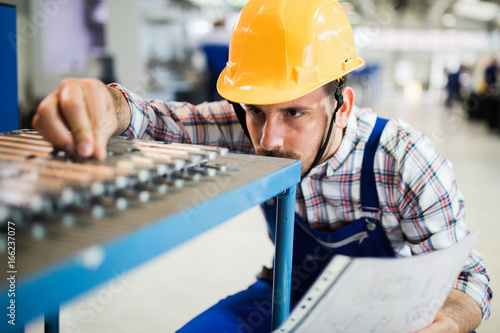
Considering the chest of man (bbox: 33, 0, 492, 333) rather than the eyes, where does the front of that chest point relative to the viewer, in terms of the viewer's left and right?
facing the viewer and to the left of the viewer

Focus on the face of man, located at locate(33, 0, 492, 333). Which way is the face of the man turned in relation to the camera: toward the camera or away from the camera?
toward the camera
